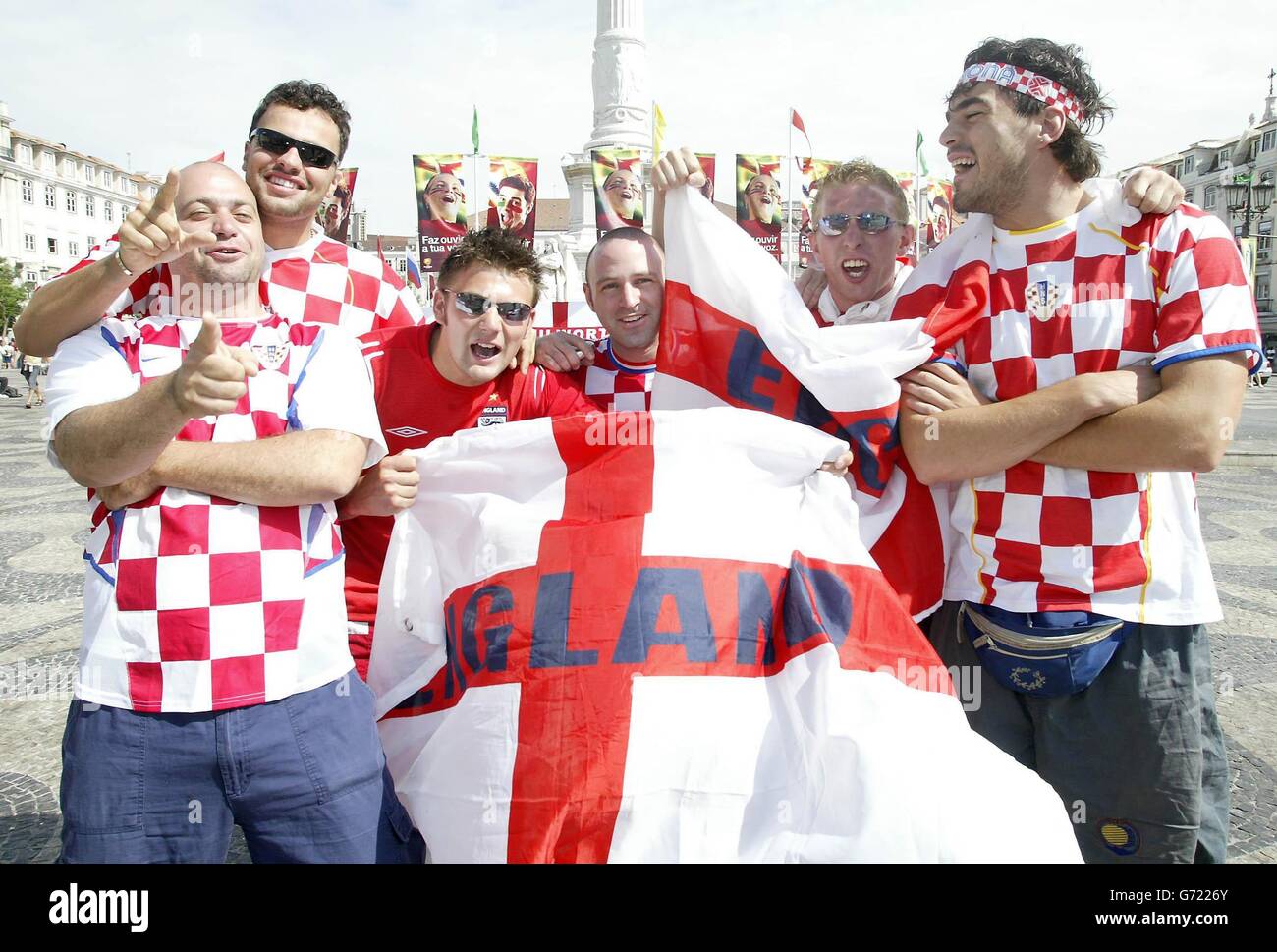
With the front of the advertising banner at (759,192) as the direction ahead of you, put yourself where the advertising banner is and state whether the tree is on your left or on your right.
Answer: on your right

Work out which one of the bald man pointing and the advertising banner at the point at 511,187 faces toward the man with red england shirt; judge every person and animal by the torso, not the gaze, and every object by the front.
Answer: the advertising banner

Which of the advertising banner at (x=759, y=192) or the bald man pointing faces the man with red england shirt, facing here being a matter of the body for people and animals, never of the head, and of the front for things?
the advertising banner

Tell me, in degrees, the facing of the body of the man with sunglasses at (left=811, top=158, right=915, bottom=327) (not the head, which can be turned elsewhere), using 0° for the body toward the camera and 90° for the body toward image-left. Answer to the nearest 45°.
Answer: approximately 0°

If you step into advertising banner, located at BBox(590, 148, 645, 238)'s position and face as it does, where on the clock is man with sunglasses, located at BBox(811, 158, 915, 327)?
The man with sunglasses is roughly at 12 o'clock from the advertising banner.

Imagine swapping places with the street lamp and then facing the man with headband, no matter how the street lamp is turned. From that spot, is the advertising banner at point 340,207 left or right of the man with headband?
right

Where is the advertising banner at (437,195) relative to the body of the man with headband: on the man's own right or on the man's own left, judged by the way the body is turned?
on the man's own right

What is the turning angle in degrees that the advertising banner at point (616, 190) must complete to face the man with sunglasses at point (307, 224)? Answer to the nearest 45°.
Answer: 0° — it already faces them

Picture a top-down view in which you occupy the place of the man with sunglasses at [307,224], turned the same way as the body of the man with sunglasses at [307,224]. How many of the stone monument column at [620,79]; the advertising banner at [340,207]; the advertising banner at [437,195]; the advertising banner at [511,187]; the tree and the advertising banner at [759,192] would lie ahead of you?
0

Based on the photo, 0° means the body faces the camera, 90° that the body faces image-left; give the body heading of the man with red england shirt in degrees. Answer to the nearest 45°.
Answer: approximately 0°

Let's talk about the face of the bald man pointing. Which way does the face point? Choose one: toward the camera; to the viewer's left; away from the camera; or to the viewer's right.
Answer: toward the camera

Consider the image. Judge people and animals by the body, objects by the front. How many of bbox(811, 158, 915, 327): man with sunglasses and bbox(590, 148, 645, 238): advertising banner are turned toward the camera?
2

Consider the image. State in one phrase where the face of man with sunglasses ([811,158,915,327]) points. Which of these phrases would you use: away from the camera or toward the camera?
toward the camera

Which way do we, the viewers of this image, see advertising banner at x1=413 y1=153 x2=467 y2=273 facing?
facing the viewer

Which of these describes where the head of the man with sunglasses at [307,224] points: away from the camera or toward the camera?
toward the camera

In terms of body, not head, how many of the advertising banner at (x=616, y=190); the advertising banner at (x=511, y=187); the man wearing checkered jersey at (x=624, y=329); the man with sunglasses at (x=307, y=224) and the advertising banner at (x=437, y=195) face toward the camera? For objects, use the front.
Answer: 5
